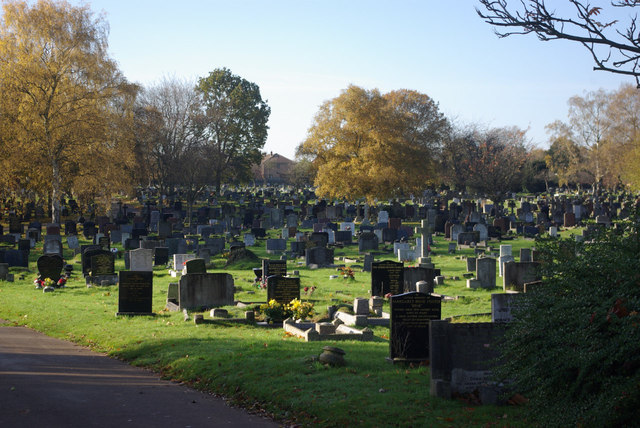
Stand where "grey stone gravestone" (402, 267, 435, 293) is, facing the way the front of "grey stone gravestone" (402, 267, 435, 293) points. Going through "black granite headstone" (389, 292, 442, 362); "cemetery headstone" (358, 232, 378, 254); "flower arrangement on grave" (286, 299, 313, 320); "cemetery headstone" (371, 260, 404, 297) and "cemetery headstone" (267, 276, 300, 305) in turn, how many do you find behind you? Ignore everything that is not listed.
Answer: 1

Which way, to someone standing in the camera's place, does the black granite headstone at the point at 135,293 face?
facing the viewer

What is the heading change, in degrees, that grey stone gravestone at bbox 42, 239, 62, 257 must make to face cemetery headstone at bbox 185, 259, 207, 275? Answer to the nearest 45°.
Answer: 0° — it already faces it

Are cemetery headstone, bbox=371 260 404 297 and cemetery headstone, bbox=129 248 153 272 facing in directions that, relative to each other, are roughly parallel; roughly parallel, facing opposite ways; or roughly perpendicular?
roughly parallel

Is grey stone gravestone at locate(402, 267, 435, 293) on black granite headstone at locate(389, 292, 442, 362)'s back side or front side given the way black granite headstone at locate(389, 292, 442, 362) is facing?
on the back side

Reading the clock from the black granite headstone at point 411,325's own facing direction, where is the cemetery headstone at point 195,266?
The cemetery headstone is roughly at 5 o'clock from the black granite headstone.

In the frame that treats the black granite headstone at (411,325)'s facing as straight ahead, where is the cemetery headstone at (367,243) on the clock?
The cemetery headstone is roughly at 6 o'clock from the black granite headstone.

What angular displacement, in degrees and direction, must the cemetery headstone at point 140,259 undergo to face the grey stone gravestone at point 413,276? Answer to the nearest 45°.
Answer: approximately 45° to its left

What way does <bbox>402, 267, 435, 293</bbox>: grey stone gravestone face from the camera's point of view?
toward the camera

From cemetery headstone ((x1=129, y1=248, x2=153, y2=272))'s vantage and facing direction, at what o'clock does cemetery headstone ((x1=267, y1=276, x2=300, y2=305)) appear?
cemetery headstone ((x1=267, y1=276, x2=300, y2=305)) is roughly at 11 o'clock from cemetery headstone ((x1=129, y1=248, x2=153, y2=272)).

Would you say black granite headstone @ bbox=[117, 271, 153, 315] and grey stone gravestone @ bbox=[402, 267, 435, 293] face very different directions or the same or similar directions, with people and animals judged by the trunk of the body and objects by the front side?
same or similar directions

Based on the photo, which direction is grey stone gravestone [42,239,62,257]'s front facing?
toward the camera

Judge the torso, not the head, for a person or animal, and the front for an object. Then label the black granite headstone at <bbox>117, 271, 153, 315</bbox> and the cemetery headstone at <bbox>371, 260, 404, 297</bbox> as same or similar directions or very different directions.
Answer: same or similar directions

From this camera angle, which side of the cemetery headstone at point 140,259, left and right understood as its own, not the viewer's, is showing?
front

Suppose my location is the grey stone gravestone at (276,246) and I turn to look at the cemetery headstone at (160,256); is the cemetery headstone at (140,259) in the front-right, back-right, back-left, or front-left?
front-left
